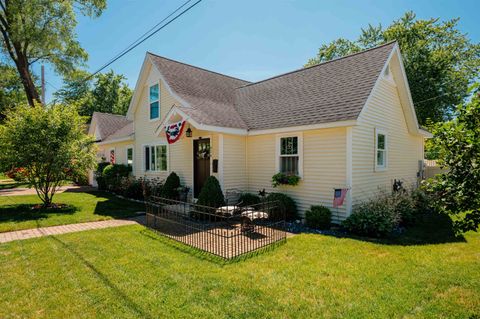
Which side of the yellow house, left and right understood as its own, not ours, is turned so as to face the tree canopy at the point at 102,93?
right

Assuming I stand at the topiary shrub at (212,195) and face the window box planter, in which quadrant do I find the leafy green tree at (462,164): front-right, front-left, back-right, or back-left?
front-right

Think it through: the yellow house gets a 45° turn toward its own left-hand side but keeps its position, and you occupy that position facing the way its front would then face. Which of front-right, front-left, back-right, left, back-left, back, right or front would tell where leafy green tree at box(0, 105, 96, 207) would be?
right

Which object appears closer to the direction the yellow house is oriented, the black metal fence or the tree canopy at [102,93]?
the black metal fence

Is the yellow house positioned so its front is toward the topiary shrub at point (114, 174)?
no

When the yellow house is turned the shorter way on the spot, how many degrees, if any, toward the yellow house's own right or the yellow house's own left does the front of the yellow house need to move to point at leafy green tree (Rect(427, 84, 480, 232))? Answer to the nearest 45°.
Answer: approximately 45° to the yellow house's own left

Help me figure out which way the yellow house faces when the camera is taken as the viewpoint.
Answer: facing the viewer and to the left of the viewer

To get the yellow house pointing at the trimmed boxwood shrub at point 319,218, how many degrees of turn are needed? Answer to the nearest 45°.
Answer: approximately 45° to its left

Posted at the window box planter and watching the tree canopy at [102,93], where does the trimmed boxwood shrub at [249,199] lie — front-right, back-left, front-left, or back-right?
front-left

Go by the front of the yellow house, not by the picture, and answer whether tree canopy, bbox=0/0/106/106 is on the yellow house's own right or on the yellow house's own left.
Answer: on the yellow house's own right

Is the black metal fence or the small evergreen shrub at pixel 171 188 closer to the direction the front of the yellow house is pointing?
the black metal fence

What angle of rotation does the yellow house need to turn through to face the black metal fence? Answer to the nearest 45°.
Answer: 0° — it already faces it
